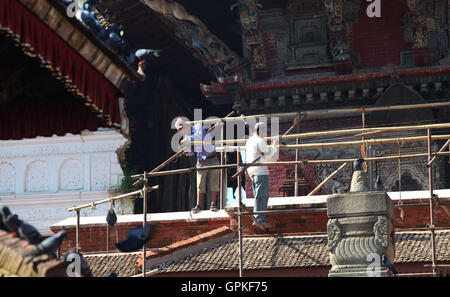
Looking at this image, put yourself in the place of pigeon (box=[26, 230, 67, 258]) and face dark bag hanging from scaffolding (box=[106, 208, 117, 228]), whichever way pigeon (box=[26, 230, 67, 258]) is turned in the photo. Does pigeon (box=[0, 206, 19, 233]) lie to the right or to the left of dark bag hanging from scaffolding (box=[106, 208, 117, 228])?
left

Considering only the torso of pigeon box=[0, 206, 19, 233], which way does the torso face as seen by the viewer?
to the viewer's left

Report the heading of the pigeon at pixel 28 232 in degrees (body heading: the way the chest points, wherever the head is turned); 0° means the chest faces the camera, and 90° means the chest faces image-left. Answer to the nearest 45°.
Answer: approximately 90°

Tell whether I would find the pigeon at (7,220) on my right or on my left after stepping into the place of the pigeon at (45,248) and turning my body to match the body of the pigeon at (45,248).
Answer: on my left

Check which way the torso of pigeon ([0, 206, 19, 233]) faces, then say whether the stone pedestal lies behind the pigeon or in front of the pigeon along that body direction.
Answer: behind

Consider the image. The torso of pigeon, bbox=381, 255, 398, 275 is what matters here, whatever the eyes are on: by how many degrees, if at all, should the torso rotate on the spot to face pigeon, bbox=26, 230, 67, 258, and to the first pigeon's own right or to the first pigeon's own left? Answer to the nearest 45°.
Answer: approximately 45° to the first pigeon's own left

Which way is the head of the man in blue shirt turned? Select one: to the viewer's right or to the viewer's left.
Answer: to the viewer's left

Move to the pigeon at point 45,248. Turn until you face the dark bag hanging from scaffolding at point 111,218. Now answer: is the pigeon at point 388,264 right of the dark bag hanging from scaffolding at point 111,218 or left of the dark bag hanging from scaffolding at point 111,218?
right
